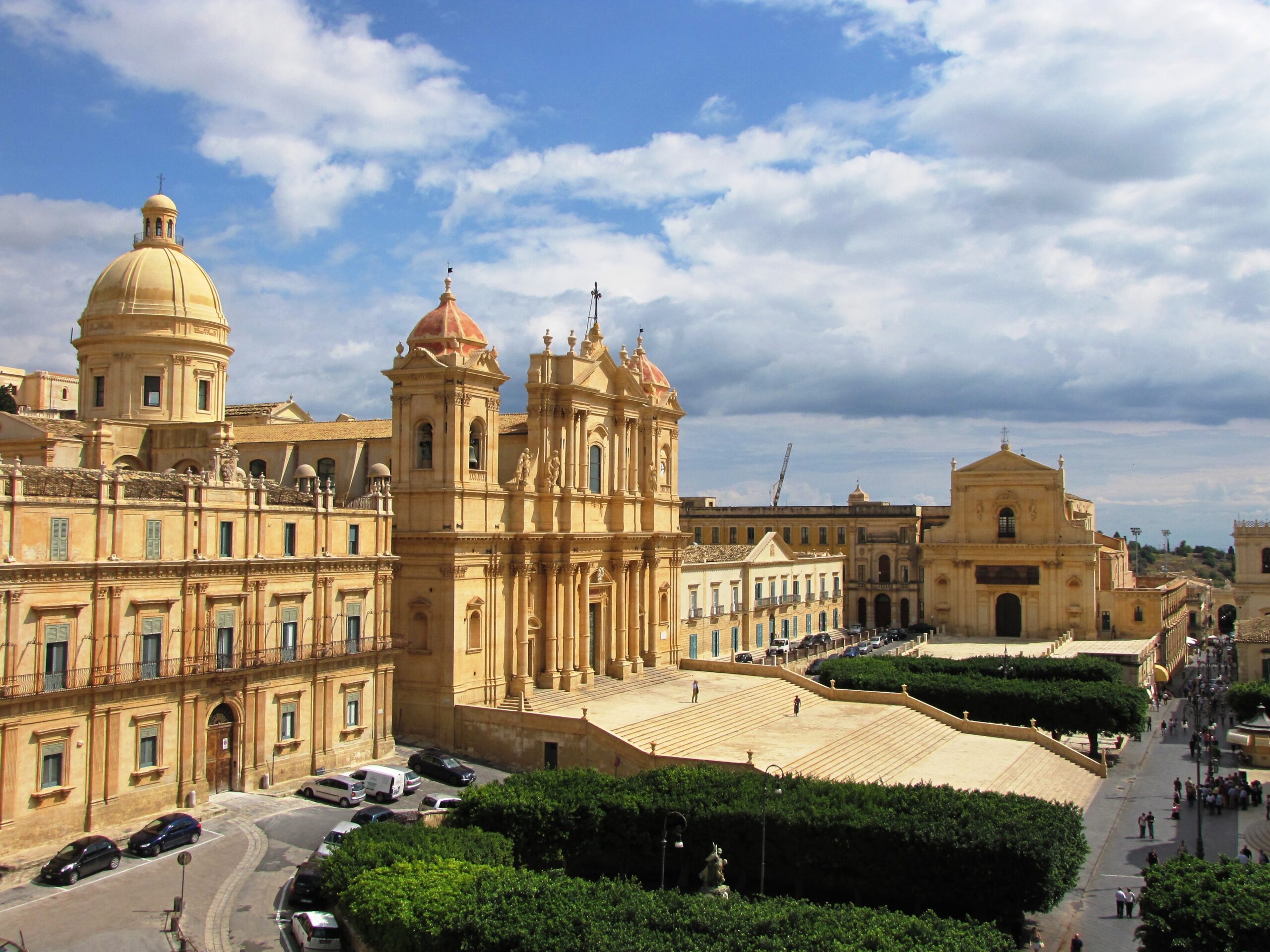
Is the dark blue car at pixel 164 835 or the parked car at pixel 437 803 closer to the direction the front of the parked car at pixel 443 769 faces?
the parked car

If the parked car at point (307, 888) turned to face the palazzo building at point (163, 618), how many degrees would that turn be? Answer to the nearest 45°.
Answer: approximately 45° to its left

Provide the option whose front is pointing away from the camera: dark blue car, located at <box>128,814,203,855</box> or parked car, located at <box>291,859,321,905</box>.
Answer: the parked car

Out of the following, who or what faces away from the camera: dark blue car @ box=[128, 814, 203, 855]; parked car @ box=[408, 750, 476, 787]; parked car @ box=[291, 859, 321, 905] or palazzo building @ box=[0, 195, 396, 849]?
parked car @ box=[291, 859, 321, 905]

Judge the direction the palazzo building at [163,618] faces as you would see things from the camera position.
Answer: facing the viewer and to the right of the viewer

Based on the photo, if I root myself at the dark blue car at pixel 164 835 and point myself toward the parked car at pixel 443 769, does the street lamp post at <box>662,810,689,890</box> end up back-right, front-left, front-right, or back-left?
front-right

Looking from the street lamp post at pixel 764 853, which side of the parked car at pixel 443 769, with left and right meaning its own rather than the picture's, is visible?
front

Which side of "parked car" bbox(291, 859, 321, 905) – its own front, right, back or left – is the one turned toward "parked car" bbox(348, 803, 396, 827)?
front

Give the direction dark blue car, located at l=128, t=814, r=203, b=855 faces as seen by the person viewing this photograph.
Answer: facing the viewer and to the left of the viewer

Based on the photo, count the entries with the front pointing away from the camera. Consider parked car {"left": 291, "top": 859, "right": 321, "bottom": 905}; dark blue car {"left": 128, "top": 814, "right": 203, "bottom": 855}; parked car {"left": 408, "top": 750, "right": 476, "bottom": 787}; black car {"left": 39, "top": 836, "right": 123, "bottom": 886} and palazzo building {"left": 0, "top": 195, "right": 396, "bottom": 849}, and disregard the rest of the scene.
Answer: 1

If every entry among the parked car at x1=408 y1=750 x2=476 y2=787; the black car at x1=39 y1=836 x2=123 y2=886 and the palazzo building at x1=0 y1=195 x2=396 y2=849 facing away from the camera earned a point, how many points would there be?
0

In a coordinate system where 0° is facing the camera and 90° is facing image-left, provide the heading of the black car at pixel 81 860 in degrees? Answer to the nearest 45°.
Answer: approximately 45°

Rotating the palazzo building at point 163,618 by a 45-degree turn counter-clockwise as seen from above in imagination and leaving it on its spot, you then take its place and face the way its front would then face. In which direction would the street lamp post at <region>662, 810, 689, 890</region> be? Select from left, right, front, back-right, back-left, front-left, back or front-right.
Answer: front-right

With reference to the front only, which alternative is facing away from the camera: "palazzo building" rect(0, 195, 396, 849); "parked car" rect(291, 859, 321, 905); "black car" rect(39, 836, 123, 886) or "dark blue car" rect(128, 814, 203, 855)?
the parked car

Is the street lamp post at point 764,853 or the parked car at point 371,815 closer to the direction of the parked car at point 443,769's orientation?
the street lamp post

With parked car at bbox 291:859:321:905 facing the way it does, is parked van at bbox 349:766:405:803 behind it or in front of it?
in front
